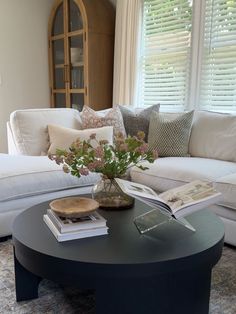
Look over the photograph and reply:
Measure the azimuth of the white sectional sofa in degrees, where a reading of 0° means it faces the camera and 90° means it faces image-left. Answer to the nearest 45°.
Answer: approximately 0°

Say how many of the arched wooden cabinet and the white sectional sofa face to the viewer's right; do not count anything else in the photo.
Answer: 0

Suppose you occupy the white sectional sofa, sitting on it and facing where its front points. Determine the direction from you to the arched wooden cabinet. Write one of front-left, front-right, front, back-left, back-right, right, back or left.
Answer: back

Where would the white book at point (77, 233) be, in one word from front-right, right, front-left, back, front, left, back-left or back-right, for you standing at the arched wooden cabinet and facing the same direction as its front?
front-left

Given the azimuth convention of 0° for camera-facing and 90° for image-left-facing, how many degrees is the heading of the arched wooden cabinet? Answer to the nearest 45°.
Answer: approximately 45°

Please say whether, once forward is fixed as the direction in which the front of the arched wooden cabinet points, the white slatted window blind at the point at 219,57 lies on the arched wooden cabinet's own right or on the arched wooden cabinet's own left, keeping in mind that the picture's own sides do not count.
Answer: on the arched wooden cabinet's own left

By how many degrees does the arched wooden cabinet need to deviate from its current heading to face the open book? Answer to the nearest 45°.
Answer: approximately 45° to its left

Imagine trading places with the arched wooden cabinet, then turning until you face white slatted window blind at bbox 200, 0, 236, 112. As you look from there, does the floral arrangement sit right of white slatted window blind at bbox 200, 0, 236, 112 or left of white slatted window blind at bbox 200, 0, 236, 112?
right

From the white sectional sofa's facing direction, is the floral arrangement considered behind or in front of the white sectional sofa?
in front

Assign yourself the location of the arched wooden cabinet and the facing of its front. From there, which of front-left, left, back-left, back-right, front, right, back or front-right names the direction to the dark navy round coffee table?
front-left

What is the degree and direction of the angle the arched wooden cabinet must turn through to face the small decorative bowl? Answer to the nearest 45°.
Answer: approximately 45° to its left

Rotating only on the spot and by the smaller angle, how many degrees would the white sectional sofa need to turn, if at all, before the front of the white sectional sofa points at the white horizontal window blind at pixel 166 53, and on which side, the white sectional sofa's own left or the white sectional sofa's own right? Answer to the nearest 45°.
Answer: approximately 135° to the white sectional sofa's own left

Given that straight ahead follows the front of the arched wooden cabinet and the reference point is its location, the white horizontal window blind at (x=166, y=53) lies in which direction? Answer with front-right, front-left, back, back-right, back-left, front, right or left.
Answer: left
